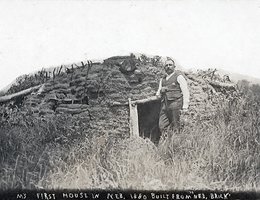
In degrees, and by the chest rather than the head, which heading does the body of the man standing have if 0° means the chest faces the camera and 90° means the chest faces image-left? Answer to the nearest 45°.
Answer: approximately 45°
